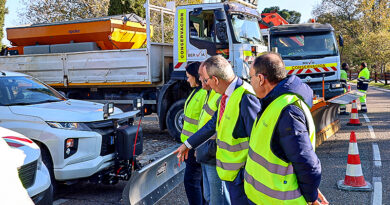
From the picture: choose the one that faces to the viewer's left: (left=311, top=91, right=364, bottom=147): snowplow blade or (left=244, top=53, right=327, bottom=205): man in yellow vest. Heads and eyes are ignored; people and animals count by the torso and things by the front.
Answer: the man in yellow vest

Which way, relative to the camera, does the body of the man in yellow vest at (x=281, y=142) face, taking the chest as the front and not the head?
to the viewer's left

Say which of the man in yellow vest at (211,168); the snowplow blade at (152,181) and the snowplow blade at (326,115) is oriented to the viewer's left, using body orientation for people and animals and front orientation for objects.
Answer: the man in yellow vest

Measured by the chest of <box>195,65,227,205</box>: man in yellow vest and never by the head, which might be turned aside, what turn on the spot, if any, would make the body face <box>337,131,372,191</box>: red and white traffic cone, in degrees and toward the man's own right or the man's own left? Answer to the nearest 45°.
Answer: approximately 135° to the man's own right

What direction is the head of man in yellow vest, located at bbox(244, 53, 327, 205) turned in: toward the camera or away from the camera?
away from the camera

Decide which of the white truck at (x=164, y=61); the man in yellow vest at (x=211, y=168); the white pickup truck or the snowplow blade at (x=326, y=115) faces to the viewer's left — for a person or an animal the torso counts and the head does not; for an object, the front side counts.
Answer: the man in yellow vest

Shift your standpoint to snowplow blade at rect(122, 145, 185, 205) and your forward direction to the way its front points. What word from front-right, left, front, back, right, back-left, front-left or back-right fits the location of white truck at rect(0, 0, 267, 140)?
back-left

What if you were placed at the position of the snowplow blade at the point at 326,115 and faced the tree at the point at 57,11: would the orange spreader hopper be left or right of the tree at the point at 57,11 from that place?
left
